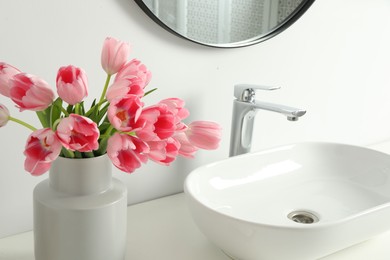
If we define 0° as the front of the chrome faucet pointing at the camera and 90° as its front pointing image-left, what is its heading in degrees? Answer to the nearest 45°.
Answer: approximately 315°

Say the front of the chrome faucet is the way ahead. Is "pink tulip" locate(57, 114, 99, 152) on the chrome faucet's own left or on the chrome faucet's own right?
on the chrome faucet's own right

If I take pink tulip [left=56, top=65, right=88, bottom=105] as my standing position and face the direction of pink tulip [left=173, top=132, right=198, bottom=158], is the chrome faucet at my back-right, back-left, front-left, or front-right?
front-left

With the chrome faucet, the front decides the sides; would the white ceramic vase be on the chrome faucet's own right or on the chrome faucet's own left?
on the chrome faucet's own right
